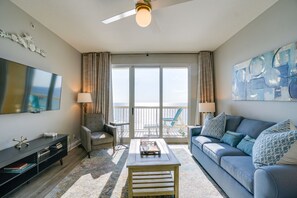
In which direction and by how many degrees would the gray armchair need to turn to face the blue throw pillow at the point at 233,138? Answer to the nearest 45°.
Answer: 0° — it already faces it

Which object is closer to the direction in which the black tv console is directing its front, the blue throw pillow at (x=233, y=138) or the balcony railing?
the blue throw pillow

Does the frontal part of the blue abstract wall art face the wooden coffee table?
yes

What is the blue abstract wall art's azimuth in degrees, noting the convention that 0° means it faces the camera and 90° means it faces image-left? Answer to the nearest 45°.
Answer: approximately 45°

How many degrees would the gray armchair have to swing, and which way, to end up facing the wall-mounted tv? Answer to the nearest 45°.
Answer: approximately 90° to its right

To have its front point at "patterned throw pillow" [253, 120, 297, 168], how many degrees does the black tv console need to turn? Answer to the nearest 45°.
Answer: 0° — it already faces it

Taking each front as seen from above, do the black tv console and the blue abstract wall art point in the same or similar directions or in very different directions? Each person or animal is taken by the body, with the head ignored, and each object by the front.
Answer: very different directions

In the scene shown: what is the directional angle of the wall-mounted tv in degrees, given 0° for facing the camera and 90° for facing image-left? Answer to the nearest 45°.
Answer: approximately 315°
